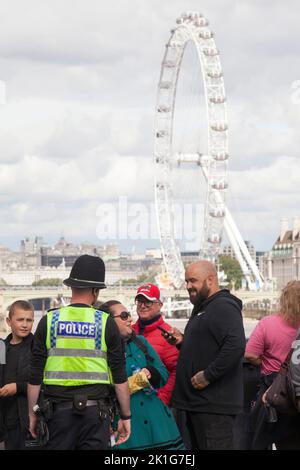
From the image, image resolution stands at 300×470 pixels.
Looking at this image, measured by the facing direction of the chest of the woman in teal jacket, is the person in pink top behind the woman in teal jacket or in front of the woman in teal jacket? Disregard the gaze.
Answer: behind

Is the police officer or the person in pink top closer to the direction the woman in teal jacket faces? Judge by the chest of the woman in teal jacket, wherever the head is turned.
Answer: the police officer

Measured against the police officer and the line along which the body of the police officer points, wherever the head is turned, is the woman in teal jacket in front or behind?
in front

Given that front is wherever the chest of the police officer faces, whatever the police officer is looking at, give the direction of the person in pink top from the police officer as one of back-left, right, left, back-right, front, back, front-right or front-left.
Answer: front-right

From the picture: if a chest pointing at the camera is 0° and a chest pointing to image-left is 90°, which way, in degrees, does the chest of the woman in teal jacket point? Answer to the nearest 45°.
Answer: approximately 45°

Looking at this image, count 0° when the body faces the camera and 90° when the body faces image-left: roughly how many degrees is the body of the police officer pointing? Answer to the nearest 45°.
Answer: approximately 180°

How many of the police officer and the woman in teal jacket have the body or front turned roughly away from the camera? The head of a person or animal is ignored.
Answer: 1

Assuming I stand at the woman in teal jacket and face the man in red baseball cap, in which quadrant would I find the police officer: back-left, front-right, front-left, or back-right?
back-left

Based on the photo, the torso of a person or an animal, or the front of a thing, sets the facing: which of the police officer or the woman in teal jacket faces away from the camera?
the police officer
